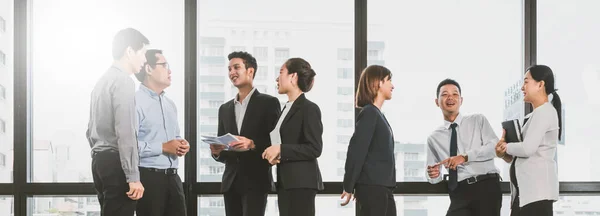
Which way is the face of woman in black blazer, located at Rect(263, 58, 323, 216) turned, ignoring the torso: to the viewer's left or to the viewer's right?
to the viewer's left

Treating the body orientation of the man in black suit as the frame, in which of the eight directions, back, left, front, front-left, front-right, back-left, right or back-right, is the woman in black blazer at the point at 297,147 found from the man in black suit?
left

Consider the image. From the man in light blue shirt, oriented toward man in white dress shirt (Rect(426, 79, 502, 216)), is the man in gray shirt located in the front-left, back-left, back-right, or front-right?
back-right

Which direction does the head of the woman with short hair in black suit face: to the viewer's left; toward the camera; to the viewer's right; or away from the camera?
to the viewer's right

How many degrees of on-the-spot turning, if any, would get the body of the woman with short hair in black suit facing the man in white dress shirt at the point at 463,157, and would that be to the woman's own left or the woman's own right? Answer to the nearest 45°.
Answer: approximately 45° to the woman's own left

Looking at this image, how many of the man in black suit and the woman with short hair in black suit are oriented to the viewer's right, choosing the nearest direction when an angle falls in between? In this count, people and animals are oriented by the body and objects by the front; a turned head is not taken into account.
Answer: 1

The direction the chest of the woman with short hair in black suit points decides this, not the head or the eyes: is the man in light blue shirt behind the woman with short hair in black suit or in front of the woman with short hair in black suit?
behind

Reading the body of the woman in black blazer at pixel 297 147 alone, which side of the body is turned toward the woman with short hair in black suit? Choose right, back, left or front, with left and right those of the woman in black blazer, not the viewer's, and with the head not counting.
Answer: back

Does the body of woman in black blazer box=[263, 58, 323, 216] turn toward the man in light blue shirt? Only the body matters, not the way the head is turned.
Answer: yes

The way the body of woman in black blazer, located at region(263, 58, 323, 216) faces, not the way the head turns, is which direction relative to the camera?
to the viewer's left

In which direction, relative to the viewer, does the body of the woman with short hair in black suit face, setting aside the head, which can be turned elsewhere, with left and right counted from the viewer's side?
facing to the right of the viewer

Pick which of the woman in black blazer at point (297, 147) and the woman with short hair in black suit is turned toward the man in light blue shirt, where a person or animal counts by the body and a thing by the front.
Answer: the woman in black blazer
